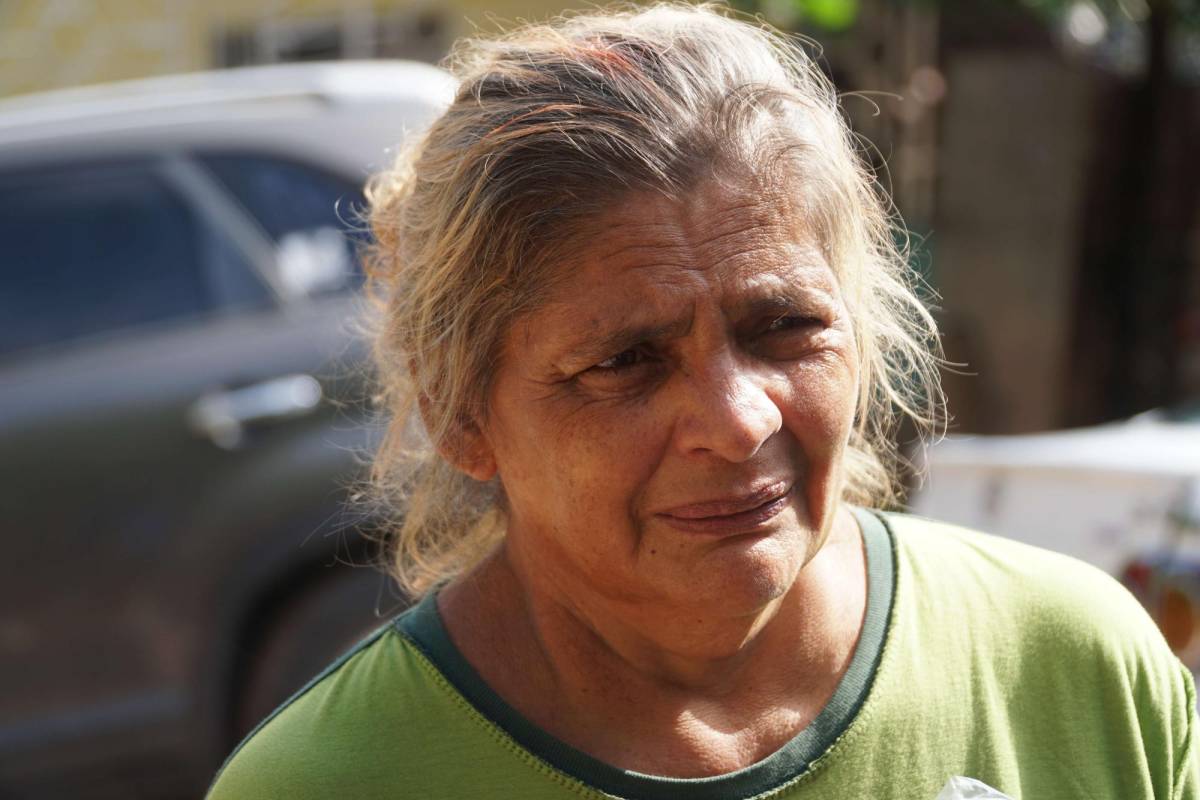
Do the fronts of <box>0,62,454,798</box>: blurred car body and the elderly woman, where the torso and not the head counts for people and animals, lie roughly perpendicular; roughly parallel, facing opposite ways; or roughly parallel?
roughly perpendicular

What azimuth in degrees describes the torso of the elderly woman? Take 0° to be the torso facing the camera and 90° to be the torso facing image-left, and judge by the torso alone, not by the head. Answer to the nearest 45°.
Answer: approximately 0°

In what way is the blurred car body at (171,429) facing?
to the viewer's left

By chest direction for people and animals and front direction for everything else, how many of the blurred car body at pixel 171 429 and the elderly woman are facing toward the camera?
1

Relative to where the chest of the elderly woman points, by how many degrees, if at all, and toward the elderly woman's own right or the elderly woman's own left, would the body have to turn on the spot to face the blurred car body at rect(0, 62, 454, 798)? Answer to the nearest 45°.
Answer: approximately 135° to the elderly woman's own right

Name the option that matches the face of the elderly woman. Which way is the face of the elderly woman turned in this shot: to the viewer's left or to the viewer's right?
to the viewer's right

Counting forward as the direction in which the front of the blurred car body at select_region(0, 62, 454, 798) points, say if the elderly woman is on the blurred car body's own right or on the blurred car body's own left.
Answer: on the blurred car body's own left
